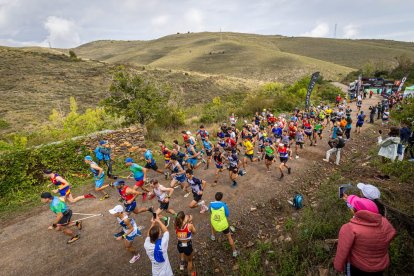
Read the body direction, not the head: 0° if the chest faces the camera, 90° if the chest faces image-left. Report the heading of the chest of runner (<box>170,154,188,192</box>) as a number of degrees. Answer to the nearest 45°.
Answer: approximately 45°

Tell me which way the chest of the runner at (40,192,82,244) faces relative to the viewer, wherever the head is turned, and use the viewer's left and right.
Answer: facing to the left of the viewer

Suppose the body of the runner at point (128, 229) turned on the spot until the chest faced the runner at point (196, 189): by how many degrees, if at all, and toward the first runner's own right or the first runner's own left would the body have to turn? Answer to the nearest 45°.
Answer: approximately 135° to the first runner's own right

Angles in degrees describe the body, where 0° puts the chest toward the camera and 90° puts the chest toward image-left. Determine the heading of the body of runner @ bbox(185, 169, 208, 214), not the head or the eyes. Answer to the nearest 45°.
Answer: approximately 45°

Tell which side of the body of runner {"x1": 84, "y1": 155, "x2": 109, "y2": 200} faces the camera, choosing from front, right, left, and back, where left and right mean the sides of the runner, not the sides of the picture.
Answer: left

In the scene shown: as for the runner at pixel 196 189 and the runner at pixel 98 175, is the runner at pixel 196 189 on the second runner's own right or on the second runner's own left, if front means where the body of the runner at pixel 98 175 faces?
on the second runner's own left

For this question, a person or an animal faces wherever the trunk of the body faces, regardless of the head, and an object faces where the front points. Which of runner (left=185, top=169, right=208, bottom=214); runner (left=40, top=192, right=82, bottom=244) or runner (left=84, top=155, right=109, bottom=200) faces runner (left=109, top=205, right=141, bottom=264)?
runner (left=185, top=169, right=208, bottom=214)

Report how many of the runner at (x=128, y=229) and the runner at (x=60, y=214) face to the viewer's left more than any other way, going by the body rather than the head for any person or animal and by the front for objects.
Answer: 2

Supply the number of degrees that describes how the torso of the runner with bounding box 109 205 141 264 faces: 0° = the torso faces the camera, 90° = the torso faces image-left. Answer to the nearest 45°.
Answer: approximately 90°
